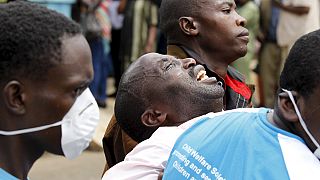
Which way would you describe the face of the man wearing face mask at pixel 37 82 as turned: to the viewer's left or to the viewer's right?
to the viewer's right

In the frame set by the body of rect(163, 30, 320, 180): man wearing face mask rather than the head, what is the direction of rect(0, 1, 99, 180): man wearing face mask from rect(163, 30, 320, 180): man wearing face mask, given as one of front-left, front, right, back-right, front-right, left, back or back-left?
back-left

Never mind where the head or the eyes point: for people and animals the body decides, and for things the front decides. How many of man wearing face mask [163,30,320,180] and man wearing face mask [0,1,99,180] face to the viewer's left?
0

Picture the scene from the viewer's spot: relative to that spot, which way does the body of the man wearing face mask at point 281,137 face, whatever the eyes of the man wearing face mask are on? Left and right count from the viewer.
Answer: facing away from the viewer and to the right of the viewer
